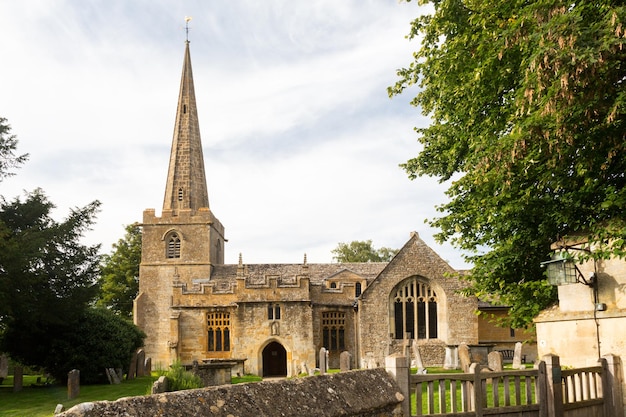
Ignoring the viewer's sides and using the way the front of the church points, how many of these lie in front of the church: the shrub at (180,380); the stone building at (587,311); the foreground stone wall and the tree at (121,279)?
3

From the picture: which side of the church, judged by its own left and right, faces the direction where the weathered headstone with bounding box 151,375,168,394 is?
front

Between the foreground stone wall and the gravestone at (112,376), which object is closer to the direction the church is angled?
the foreground stone wall

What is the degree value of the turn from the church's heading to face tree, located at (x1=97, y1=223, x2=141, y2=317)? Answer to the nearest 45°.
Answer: approximately 135° to its right

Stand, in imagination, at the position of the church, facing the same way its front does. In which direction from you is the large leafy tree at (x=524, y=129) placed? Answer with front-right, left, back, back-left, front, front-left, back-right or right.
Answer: front

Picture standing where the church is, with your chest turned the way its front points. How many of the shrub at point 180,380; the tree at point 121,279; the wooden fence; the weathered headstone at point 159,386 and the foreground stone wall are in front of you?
4

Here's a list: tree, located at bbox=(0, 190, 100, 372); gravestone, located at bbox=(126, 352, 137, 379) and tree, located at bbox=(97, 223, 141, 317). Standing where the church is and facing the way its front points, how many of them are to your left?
0

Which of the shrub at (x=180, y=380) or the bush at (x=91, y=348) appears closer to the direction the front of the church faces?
the shrub

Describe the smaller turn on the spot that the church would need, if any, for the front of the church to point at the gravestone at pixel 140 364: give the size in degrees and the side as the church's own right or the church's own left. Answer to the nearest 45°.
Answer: approximately 90° to the church's own right

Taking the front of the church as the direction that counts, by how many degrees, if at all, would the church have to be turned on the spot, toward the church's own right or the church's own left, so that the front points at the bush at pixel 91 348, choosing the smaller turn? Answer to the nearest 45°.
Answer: approximately 45° to the church's own right

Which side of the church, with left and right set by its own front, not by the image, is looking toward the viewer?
front
